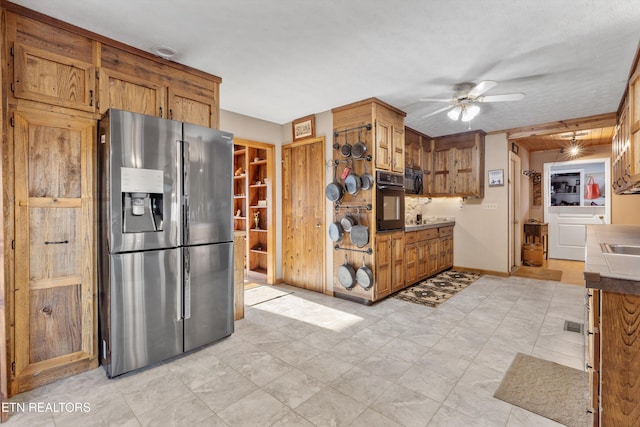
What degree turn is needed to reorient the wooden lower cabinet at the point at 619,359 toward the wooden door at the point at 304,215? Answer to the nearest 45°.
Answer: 0° — it already faces it

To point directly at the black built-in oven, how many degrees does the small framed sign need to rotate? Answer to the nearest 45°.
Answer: approximately 90° to its left

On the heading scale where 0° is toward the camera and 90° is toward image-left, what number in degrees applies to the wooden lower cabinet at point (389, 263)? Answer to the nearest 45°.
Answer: approximately 315°

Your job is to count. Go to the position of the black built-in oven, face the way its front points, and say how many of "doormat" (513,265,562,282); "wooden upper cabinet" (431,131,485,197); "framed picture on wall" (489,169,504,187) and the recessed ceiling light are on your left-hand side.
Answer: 3

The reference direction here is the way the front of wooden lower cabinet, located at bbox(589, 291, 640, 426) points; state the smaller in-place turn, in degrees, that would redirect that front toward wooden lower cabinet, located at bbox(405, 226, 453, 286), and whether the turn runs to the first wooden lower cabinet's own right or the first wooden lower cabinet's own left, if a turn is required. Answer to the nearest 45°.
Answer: approximately 45° to the first wooden lower cabinet's own right

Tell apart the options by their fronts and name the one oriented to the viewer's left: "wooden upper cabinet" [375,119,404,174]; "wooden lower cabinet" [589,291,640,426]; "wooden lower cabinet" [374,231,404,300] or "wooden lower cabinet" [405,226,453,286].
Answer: "wooden lower cabinet" [589,291,640,426]

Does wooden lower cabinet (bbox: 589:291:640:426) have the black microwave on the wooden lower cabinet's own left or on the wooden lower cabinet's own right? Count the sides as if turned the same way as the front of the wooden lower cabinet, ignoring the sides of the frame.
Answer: on the wooden lower cabinet's own right

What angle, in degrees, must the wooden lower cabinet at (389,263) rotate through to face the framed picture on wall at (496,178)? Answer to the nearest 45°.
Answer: approximately 90° to its left

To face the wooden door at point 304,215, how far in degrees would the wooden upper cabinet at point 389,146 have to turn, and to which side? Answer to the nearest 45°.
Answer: approximately 135° to its right

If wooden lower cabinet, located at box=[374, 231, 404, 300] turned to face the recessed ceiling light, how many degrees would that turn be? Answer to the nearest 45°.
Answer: approximately 90° to its right

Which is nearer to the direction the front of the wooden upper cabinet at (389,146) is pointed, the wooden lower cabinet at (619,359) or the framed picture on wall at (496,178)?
the wooden lower cabinet

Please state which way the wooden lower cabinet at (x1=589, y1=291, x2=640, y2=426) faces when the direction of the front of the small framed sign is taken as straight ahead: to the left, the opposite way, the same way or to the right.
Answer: to the right
